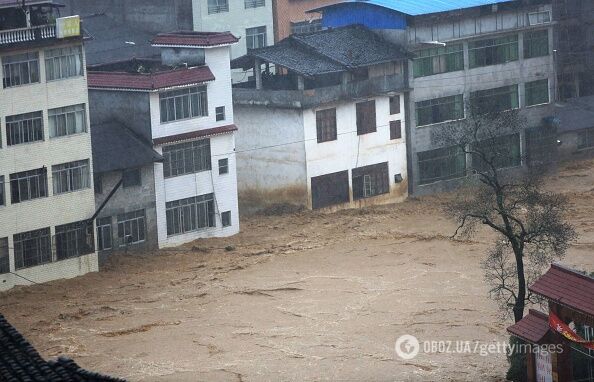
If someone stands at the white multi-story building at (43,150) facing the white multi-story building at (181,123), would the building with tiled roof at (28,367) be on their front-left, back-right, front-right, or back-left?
back-right

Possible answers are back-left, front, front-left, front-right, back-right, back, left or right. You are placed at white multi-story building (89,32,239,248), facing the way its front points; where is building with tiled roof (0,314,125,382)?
front-right

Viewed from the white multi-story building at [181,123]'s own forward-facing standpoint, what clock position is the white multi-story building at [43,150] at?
the white multi-story building at [43,150] is roughly at 3 o'clock from the white multi-story building at [181,123].

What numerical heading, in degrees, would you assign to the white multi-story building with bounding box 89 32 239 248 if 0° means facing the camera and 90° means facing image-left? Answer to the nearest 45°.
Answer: approximately 315°

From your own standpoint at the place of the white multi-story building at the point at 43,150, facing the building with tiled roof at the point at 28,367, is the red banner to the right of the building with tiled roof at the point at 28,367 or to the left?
left

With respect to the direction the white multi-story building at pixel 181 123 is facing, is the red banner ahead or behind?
ahead
